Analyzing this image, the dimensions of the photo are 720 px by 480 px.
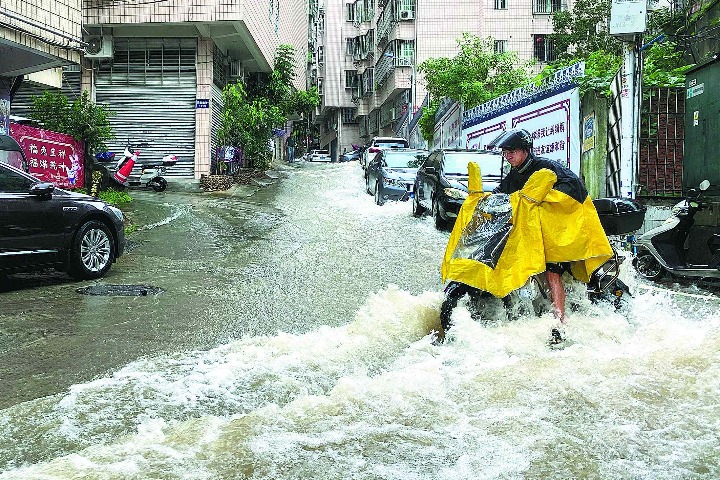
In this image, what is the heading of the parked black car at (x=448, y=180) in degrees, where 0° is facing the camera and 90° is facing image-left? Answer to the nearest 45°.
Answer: approximately 315°

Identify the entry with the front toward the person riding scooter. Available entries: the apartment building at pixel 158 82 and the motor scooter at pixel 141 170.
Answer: the apartment building

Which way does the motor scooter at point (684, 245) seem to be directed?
to the viewer's left

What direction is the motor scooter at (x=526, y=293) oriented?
to the viewer's left

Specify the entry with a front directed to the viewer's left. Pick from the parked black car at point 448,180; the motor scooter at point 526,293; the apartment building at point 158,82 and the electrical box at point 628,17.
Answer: the motor scooter

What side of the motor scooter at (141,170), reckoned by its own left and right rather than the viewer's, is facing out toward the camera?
left

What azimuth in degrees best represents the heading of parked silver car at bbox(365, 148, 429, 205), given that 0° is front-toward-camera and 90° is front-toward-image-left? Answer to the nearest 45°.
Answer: approximately 315°

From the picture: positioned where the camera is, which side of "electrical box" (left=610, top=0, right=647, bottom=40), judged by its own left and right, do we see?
front

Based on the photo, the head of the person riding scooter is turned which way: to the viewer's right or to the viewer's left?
to the viewer's left

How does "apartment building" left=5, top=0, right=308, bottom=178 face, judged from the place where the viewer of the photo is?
facing the viewer
